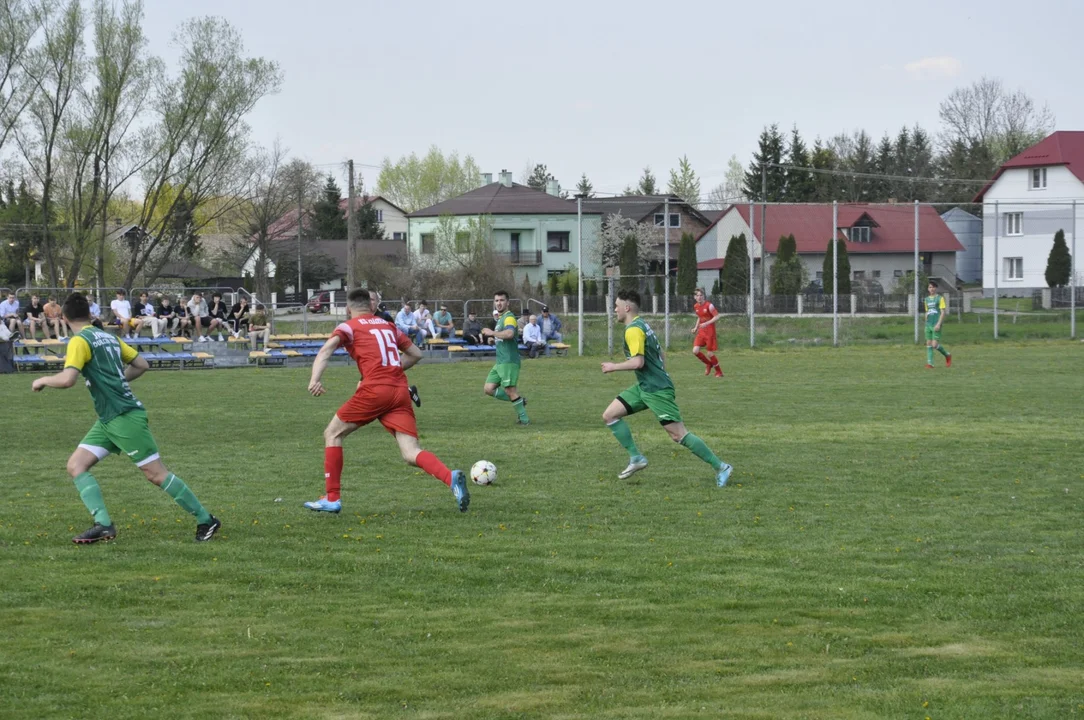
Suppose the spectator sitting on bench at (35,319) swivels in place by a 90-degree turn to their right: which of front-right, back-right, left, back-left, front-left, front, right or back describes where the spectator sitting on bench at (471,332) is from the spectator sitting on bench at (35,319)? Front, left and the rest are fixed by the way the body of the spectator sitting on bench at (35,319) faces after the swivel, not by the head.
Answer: back

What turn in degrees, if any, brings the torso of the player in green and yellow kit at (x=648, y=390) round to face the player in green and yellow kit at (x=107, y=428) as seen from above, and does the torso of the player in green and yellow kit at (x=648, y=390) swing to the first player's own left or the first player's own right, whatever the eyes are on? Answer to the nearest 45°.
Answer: approximately 45° to the first player's own left

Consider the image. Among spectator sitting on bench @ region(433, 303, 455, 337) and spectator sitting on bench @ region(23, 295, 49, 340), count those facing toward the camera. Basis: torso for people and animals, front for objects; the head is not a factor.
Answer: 2

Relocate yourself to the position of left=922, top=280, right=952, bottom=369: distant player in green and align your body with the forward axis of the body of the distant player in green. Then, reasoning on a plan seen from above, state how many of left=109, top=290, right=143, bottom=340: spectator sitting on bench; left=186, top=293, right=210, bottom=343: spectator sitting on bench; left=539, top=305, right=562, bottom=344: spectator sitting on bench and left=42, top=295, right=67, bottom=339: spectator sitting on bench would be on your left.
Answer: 0

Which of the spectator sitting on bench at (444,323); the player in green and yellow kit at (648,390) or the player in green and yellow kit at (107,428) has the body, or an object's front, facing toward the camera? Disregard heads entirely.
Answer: the spectator sitting on bench

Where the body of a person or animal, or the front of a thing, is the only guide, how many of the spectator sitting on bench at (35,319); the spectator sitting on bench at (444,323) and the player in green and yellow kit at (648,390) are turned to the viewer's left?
1

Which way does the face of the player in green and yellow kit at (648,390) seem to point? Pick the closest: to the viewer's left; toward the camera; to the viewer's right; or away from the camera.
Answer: to the viewer's left

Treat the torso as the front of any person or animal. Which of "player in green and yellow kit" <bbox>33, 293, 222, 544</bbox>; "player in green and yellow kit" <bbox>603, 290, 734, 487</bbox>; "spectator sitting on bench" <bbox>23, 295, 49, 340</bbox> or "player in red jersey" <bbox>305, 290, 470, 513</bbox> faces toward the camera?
the spectator sitting on bench

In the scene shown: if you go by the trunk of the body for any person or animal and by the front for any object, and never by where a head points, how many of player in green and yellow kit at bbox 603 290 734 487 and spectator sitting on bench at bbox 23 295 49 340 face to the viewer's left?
1

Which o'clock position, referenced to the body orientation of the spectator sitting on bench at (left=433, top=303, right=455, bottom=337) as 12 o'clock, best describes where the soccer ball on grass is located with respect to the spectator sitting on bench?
The soccer ball on grass is roughly at 12 o'clock from the spectator sitting on bench.

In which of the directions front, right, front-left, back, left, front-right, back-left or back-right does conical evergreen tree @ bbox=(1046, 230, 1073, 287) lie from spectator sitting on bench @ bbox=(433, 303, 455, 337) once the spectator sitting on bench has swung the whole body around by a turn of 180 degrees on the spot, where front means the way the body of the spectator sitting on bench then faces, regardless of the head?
right

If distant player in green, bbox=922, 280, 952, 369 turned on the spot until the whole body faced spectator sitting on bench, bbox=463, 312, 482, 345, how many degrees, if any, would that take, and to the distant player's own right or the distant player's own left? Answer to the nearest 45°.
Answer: approximately 45° to the distant player's own right

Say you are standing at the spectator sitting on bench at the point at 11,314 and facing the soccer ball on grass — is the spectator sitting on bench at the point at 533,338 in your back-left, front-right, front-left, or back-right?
front-left

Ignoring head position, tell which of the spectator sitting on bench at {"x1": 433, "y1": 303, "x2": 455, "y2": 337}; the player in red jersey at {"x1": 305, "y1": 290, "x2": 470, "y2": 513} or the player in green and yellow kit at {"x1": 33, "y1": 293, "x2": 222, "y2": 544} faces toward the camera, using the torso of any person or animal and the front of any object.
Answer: the spectator sitting on bench

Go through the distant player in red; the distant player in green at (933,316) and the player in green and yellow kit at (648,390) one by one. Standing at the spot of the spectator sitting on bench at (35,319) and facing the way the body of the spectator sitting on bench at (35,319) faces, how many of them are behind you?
0

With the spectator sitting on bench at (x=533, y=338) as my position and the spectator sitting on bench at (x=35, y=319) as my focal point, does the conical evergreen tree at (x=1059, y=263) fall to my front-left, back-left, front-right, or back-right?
back-right

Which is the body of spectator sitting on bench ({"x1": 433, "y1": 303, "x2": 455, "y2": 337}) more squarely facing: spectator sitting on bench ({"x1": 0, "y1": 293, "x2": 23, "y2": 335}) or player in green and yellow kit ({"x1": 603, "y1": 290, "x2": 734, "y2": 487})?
the player in green and yellow kit

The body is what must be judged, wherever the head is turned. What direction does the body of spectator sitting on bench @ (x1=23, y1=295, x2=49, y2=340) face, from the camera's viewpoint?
toward the camera

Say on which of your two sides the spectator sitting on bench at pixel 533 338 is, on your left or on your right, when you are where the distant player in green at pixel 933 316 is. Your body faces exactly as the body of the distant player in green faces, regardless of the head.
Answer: on your right

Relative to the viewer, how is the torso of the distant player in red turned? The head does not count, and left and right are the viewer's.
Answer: facing the viewer and to the left of the viewer

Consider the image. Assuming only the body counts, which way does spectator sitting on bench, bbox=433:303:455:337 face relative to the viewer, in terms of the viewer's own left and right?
facing the viewer
